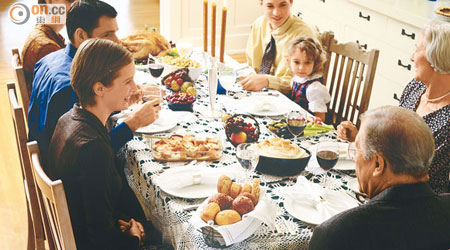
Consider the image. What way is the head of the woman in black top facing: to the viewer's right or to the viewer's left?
to the viewer's right

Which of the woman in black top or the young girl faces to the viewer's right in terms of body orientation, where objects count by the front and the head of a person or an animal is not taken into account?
the woman in black top

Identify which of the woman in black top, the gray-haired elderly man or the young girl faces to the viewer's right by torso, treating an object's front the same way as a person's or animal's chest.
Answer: the woman in black top

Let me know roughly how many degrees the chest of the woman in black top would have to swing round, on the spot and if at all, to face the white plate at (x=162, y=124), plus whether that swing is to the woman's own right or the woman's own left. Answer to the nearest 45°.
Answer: approximately 45° to the woman's own left

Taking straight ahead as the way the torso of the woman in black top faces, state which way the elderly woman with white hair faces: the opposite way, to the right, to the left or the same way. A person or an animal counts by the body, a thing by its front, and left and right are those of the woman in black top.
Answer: the opposite way

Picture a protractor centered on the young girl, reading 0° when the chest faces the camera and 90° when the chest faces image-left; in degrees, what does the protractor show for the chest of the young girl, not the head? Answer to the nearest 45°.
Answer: approximately 45°

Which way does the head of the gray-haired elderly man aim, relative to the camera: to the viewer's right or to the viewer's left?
to the viewer's left

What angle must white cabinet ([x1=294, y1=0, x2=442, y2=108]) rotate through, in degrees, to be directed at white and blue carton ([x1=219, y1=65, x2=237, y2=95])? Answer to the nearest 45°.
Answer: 0° — it already faces it

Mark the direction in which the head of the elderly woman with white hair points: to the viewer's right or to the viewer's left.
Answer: to the viewer's left

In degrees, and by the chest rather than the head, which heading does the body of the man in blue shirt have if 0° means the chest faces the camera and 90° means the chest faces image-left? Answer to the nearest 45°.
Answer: approximately 270°

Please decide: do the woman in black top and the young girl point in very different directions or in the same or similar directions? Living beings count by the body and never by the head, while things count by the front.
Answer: very different directions

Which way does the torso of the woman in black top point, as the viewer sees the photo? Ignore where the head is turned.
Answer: to the viewer's right

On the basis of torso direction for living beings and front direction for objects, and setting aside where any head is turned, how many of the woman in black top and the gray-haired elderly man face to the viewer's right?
1

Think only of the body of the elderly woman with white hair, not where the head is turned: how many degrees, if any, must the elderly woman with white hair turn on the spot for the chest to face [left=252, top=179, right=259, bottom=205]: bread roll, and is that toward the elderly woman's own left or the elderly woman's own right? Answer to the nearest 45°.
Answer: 0° — they already face it

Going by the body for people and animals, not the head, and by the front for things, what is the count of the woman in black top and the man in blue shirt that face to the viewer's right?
2
